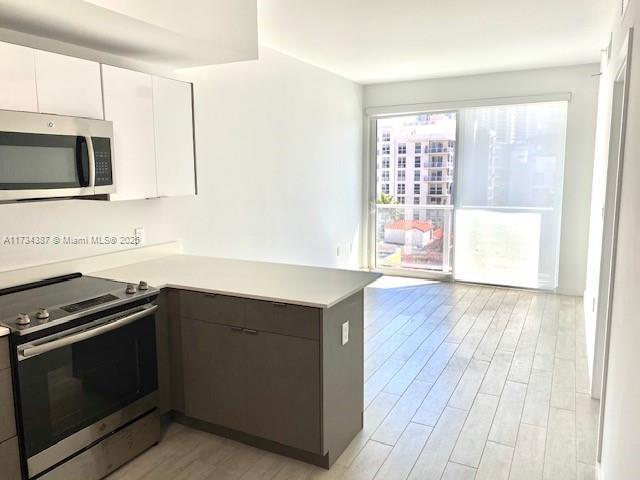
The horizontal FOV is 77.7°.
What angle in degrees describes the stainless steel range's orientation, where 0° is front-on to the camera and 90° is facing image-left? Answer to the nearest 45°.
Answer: approximately 315°

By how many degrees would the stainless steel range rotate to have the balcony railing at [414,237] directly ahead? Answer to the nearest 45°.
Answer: approximately 90° to its left

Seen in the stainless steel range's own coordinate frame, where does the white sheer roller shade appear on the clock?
The white sheer roller shade is roughly at 10 o'clock from the stainless steel range.

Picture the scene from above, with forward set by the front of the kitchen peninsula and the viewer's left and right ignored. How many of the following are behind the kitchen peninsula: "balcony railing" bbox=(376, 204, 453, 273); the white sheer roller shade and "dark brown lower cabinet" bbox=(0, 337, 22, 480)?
2

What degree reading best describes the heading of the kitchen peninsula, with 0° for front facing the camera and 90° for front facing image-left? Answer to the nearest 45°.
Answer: approximately 45°

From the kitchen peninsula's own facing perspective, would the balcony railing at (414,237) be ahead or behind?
behind

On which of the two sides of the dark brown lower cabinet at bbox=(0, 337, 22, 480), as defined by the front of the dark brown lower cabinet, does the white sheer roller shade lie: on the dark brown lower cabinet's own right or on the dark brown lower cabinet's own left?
on the dark brown lower cabinet's own left

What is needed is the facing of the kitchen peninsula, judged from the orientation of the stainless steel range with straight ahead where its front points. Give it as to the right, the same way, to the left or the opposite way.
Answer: to the right

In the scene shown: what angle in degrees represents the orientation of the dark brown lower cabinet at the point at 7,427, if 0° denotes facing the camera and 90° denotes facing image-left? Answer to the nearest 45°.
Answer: approximately 315°
